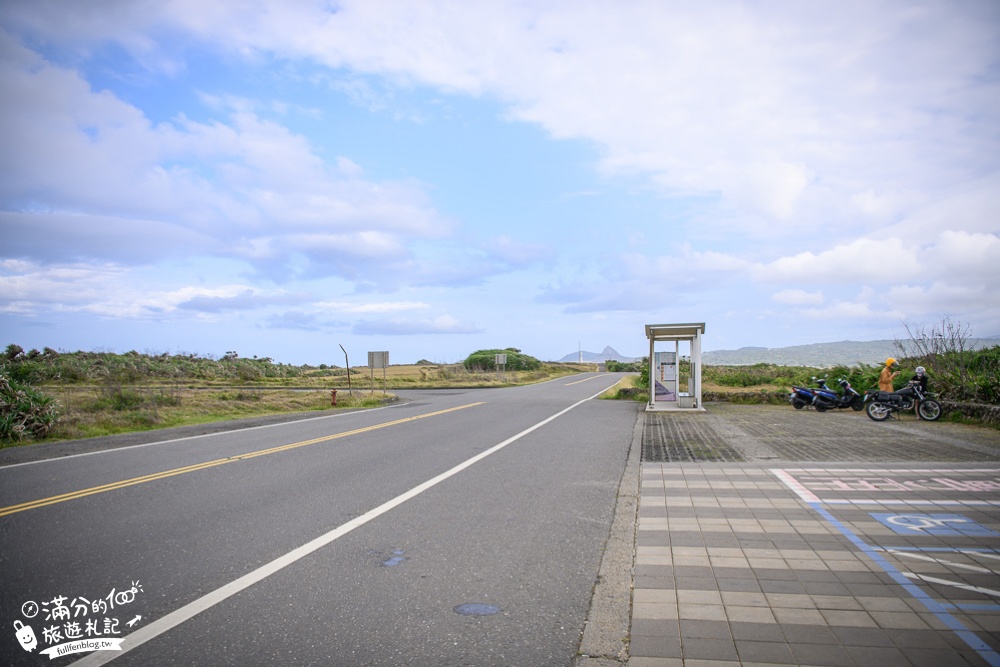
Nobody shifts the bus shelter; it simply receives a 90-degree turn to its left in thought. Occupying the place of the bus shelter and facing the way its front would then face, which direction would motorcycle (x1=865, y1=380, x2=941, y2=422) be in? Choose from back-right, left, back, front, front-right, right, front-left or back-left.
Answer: front-left

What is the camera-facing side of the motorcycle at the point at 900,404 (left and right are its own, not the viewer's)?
right

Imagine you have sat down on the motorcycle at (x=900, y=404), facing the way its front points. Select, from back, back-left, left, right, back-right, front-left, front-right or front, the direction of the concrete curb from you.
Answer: right

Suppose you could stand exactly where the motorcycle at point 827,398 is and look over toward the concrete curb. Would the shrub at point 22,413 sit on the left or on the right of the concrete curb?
right

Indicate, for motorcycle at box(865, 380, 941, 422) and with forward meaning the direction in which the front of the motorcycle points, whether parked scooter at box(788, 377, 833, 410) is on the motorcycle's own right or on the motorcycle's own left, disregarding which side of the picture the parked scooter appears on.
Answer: on the motorcycle's own left

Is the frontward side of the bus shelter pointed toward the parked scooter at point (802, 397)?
no

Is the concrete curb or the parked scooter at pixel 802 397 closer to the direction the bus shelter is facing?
the concrete curb

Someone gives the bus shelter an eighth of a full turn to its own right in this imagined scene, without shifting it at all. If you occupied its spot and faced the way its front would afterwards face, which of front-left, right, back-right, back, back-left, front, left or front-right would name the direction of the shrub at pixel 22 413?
left

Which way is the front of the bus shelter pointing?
to the viewer's left

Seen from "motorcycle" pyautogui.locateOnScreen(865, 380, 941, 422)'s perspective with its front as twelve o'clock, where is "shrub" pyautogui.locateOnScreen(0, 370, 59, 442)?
The shrub is roughly at 5 o'clock from the motorcycle.

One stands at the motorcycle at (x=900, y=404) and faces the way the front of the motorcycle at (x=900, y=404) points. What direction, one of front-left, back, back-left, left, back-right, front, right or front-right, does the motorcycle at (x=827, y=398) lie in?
back-left
